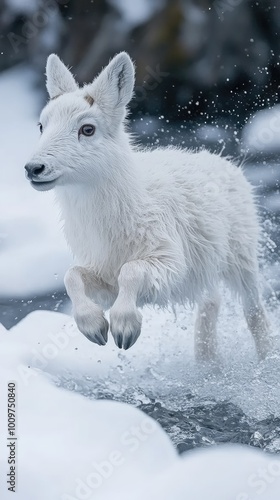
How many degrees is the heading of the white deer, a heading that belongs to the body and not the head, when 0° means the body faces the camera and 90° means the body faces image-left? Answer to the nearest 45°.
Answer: approximately 45°
